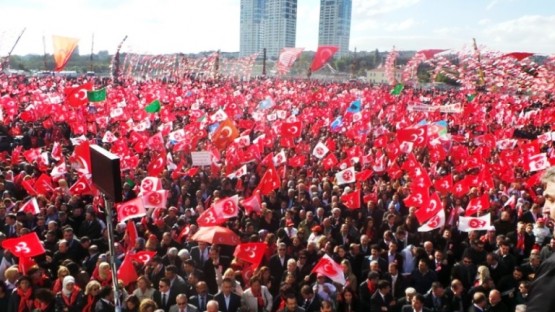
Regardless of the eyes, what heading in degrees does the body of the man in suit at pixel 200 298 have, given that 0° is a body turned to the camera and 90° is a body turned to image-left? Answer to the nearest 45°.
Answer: approximately 0°

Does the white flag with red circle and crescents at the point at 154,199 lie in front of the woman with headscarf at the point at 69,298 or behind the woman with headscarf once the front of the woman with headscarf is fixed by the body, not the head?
behind

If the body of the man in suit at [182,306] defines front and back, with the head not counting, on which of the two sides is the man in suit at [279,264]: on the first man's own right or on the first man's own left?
on the first man's own left

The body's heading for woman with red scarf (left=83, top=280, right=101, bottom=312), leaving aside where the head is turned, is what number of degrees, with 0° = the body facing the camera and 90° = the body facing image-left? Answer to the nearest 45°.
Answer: approximately 315°

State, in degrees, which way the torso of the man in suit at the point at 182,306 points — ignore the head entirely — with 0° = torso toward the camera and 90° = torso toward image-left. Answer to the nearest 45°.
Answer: approximately 0°

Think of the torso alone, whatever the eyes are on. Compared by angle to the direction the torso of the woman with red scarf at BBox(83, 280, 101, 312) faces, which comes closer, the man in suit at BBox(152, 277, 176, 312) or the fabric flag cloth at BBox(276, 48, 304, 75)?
the man in suit

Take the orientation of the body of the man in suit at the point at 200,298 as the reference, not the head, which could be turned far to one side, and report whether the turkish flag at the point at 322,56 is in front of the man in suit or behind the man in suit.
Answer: behind

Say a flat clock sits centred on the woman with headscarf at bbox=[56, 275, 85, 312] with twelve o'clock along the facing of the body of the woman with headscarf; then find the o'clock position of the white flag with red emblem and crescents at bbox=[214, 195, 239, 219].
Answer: The white flag with red emblem and crescents is roughly at 8 o'clock from the woman with headscarf.
